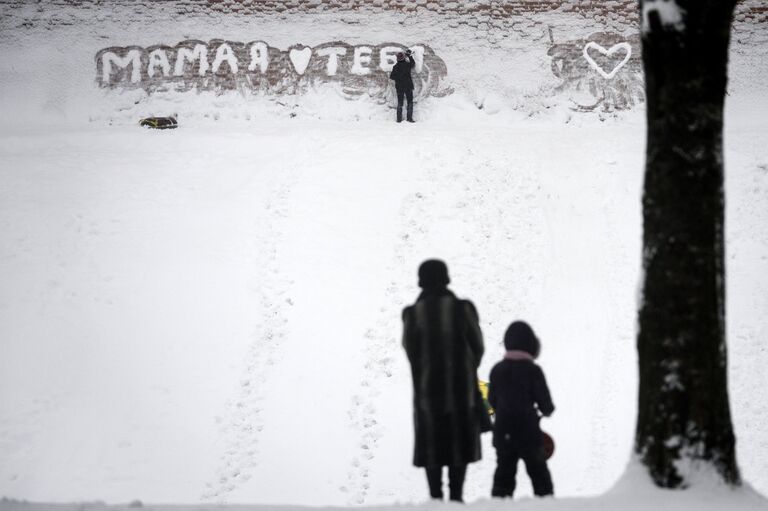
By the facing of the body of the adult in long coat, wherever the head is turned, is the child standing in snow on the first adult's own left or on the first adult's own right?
on the first adult's own right

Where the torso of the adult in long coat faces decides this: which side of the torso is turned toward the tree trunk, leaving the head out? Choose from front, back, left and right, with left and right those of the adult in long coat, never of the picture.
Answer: right

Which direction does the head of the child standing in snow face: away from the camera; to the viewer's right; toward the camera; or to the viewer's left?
away from the camera

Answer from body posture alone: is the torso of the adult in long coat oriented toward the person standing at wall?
yes

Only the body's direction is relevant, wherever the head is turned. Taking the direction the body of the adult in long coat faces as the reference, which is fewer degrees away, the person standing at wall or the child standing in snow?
the person standing at wall

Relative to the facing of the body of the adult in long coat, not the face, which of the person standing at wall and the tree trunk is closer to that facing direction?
the person standing at wall

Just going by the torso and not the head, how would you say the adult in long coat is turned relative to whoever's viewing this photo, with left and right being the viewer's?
facing away from the viewer

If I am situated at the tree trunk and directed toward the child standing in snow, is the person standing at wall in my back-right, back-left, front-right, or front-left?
front-right
